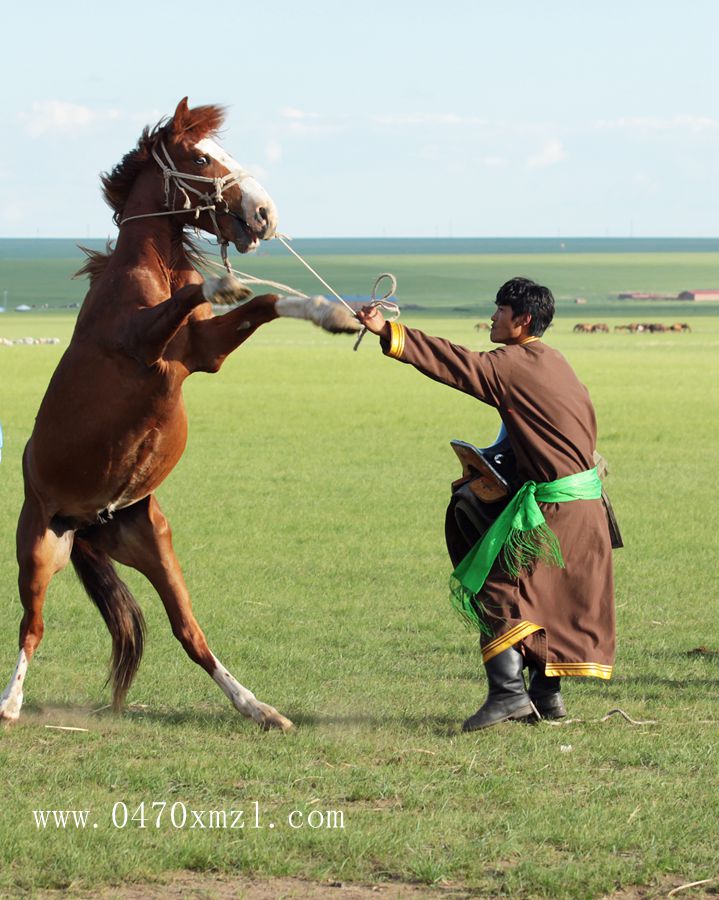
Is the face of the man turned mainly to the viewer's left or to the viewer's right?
to the viewer's left

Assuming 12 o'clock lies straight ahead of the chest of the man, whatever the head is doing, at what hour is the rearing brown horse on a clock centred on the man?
The rearing brown horse is roughly at 12 o'clock from the man.

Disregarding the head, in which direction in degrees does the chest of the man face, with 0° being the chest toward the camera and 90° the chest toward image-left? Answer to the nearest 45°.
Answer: approximately 90°
